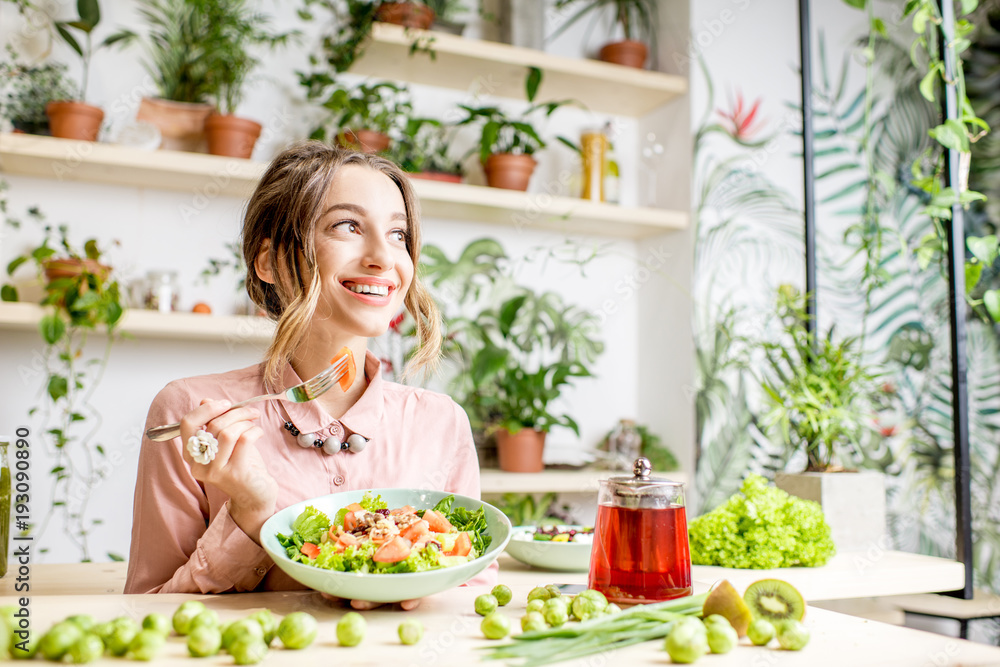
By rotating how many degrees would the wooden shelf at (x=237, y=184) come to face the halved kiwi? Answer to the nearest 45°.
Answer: approximately 45° to its right

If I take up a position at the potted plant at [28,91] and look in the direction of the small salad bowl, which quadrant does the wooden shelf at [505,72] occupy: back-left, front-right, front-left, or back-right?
front-left

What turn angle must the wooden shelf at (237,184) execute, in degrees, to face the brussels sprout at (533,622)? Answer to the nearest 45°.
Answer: approximately 45° to its right

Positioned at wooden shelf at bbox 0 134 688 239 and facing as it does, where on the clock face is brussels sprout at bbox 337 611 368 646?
The brussels sprout is roughly at 1 o'clock from the wooden shelf.

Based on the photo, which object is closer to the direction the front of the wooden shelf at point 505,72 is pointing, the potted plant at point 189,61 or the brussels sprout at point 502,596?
the brussels sprout

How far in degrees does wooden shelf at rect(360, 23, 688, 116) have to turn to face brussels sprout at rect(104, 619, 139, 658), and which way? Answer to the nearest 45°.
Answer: approximately 45° to its right

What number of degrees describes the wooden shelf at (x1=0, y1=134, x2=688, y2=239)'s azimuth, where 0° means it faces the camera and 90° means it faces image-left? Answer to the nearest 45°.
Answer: approximately 315°

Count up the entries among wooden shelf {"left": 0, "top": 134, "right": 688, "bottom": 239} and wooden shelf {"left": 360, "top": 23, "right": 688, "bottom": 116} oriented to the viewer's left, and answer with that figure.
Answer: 0

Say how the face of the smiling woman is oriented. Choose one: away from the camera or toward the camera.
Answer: toward the camera

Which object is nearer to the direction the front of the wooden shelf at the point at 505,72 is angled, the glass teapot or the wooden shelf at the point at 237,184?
the glass teapot

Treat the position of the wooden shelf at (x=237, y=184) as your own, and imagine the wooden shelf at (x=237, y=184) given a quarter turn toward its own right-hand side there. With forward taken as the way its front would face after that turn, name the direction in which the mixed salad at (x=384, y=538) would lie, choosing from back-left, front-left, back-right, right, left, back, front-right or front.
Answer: front-left

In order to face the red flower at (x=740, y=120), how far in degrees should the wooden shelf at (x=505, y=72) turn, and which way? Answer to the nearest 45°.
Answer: approximately 45° to its left

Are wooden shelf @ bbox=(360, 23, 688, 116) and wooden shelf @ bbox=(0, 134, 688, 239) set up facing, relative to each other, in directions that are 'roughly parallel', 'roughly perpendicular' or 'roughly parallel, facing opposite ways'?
roughly parallel

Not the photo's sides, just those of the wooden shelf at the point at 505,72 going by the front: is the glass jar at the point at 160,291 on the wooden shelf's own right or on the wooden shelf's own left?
on the wooden shelf's own right
